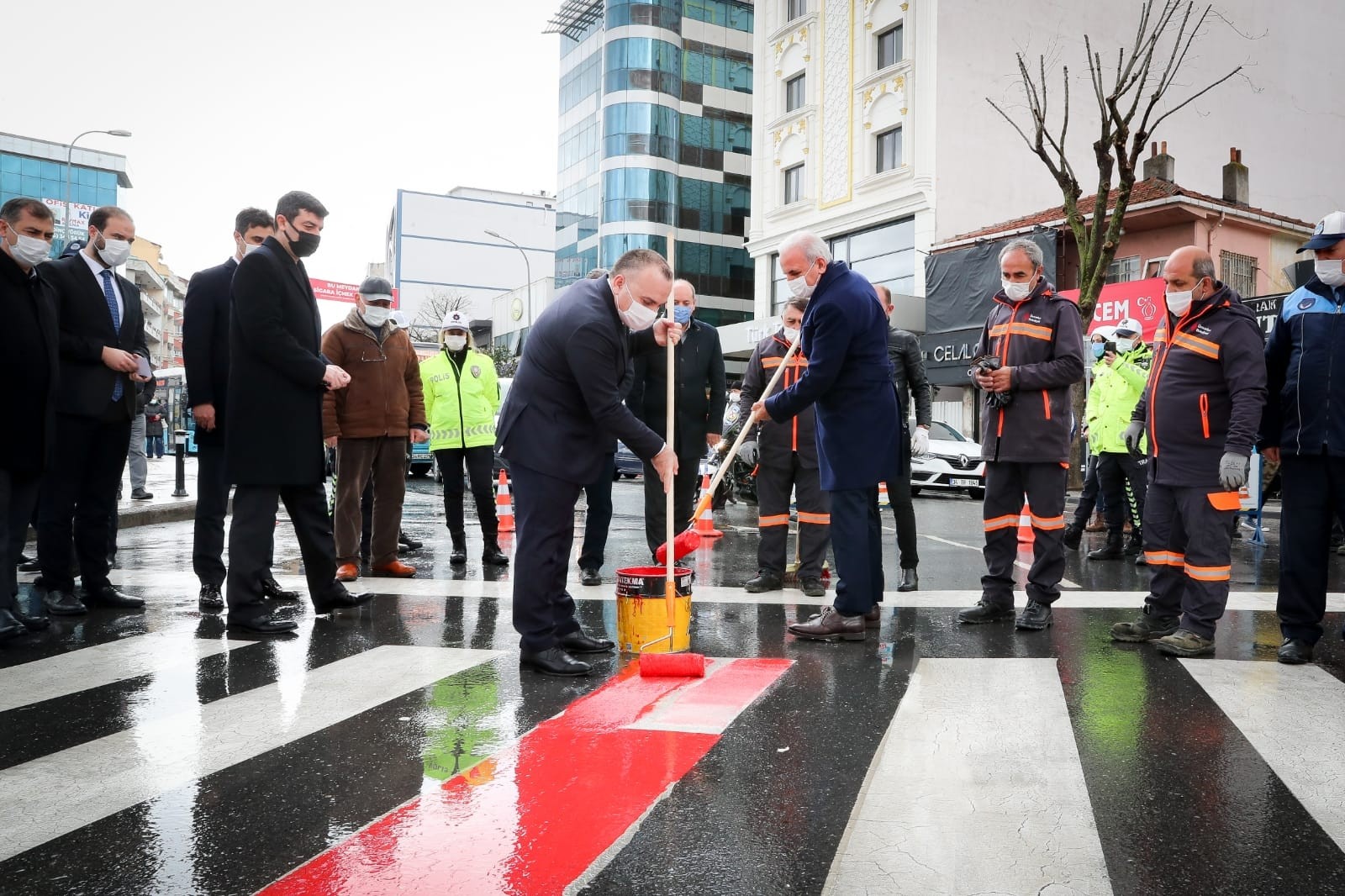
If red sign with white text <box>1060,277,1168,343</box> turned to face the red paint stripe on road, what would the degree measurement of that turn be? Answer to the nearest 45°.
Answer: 0° — it already faces it

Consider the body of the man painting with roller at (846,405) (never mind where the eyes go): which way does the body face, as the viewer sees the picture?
to the viewer's left

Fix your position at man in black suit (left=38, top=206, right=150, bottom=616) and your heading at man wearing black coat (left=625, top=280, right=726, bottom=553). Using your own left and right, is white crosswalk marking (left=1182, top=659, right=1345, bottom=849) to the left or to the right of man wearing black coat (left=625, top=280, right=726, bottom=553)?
right

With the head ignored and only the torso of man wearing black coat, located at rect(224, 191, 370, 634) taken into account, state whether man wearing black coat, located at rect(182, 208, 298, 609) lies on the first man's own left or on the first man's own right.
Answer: on the first man's own left

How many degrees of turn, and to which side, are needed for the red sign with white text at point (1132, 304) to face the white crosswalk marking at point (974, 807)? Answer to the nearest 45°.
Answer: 0° — it already faces it

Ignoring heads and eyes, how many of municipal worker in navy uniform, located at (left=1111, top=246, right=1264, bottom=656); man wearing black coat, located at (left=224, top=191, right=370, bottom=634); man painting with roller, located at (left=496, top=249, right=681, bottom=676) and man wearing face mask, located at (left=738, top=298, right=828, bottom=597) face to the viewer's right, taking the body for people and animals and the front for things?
2

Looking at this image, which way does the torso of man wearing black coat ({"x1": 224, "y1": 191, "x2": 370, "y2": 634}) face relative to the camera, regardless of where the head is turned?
to the viewer's right

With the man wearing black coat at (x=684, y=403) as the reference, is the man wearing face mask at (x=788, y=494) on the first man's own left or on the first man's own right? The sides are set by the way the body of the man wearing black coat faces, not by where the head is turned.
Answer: on the first man's own left

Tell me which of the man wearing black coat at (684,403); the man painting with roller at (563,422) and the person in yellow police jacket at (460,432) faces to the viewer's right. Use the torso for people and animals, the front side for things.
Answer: the man painting with roller

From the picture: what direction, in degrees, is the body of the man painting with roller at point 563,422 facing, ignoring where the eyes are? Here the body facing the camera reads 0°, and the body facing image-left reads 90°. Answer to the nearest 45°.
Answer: approximately 270°

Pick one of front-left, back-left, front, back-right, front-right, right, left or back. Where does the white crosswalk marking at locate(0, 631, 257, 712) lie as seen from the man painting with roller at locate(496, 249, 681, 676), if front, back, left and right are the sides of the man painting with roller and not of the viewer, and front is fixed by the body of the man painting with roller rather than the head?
back
